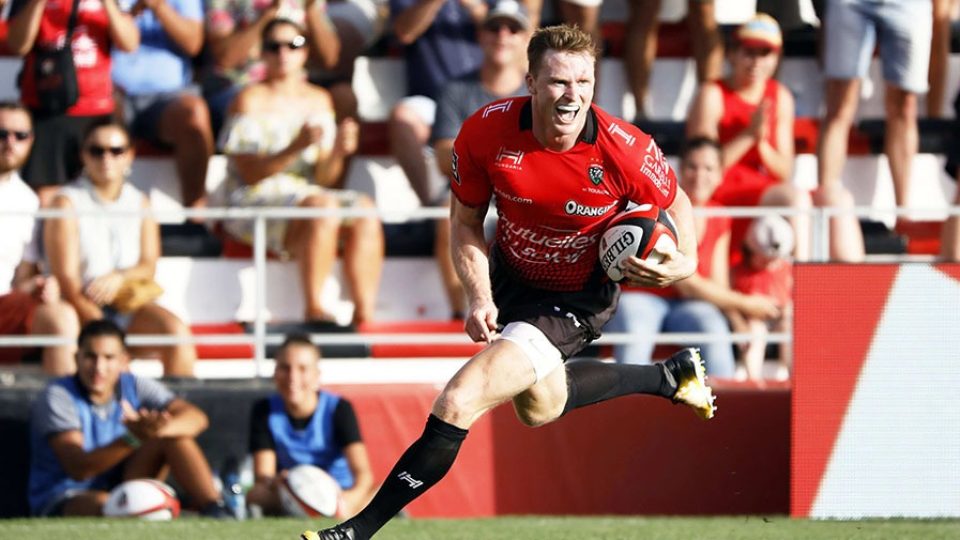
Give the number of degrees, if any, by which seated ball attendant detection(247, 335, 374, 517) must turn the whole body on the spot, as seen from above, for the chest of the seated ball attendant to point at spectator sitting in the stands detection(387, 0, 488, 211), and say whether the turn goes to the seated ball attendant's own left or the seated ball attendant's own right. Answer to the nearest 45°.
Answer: approximately 135° to the seated ball attendant's own left

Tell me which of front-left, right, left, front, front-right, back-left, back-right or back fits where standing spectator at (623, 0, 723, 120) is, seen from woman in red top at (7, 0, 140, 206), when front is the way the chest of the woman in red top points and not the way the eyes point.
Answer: left

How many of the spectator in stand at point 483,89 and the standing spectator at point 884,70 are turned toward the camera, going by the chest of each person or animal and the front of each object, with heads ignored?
2

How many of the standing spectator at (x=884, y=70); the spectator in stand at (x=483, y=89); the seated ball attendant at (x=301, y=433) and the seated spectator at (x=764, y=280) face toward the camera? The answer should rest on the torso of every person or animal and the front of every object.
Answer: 4

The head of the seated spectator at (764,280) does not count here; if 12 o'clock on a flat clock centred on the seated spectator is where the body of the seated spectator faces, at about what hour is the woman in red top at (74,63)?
The woman in red top is roughly at 3 o'clock from the seated spectator.

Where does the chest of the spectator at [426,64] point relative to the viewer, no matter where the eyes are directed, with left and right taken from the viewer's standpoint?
facing the viewer

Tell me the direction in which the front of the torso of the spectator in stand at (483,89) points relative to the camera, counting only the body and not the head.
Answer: toward the camera

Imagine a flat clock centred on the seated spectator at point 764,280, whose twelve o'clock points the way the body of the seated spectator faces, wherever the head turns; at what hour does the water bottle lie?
The water bottle is roughly at 2 o'clock from the seated spectator.

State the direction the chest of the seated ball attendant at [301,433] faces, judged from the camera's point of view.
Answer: toward the camera
